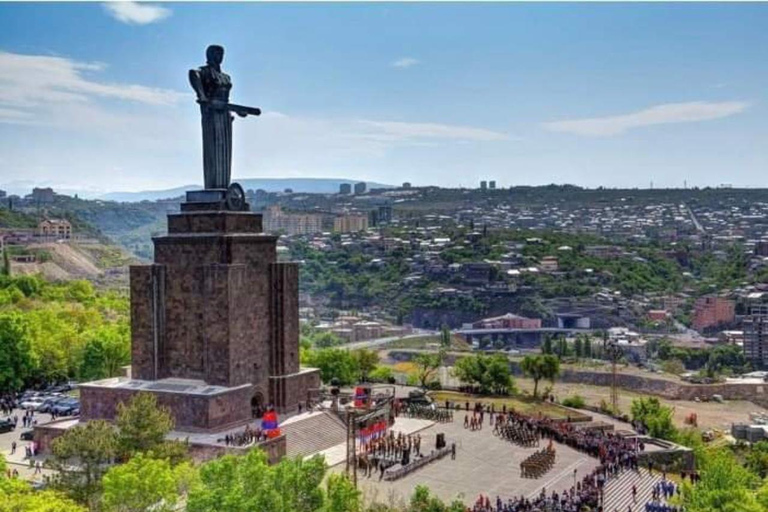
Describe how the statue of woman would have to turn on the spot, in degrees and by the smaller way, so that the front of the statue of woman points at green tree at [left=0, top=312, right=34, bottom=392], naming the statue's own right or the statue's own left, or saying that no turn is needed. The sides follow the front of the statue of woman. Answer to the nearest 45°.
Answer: approximately 180°

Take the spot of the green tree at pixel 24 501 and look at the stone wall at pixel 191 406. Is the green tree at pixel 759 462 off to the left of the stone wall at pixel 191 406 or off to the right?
right

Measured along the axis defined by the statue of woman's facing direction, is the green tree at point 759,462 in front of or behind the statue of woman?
in front
